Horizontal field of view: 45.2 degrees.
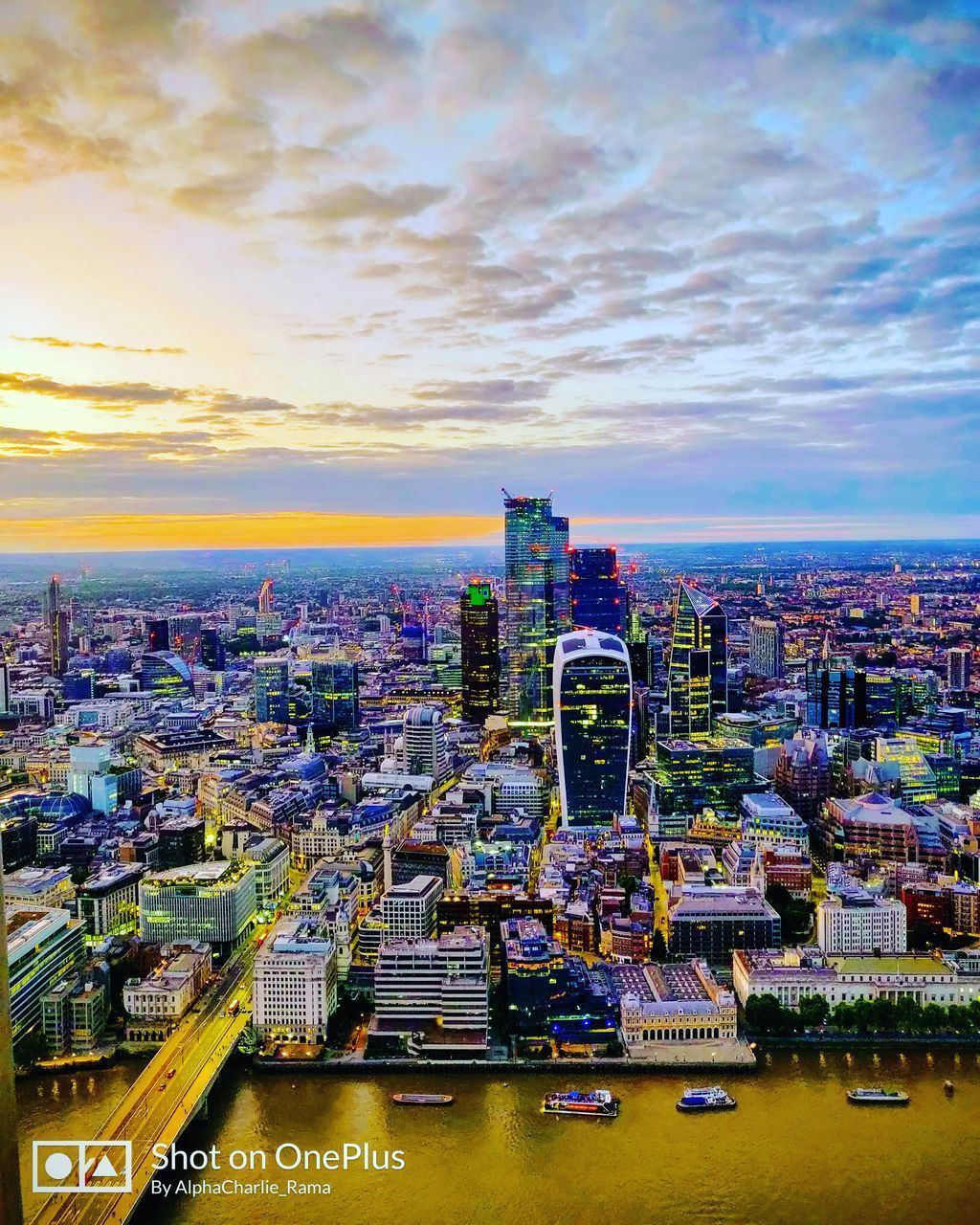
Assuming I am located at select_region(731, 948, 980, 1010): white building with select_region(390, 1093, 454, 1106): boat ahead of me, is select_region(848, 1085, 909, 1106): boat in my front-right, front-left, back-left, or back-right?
front-left

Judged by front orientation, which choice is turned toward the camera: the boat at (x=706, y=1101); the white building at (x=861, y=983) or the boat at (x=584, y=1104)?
the white building

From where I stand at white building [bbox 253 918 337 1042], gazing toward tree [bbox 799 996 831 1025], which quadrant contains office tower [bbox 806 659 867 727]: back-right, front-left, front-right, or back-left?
front-left

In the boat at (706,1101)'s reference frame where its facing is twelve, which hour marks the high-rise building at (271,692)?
The high-rise building is roughly at 8 o'clock from the boat.

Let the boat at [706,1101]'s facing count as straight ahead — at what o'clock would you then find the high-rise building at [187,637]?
The high-rise building is roughly at 8 o'clock from the boat.

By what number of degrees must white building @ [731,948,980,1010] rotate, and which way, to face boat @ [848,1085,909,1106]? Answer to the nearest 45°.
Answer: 0° — it already faces it

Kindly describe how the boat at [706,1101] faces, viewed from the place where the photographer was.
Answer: facing to the right of the viewer

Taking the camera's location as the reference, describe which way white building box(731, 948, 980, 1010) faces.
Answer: facing the viewer

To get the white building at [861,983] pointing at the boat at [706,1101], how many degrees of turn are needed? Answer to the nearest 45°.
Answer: approximately 45° to its right

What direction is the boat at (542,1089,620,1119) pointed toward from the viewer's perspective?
to the viewer's right

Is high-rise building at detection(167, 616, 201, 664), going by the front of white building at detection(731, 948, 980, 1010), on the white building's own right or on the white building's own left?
on the white building's own right
